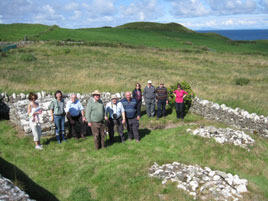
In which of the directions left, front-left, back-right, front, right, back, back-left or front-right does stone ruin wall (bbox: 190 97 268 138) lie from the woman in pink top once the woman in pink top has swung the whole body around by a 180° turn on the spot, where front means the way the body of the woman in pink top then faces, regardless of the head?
right

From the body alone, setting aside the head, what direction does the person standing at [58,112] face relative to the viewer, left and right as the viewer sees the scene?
facing the viewer

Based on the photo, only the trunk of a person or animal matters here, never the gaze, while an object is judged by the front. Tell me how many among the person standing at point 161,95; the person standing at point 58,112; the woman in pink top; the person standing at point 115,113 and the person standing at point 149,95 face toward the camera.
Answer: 5

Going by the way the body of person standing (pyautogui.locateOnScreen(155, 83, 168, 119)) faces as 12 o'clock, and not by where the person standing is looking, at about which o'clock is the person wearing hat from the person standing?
The person wearing hat is roughly at 1 o'clock from the person standing.

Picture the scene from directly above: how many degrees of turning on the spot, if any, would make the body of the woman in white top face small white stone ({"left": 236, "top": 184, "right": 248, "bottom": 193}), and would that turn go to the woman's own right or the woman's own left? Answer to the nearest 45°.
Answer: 0° — they already face it

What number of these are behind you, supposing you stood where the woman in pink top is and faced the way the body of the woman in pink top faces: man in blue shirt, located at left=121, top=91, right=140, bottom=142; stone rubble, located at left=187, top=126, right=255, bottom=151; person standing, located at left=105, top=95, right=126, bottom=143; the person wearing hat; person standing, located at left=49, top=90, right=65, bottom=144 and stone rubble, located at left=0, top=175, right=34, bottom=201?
0

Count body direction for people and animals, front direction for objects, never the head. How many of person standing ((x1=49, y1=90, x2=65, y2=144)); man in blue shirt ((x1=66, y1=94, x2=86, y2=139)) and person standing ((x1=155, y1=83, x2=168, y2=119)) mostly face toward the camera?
3

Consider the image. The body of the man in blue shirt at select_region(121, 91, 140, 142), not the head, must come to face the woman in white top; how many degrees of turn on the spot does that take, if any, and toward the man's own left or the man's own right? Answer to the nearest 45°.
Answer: approximately 90° to the man's own right

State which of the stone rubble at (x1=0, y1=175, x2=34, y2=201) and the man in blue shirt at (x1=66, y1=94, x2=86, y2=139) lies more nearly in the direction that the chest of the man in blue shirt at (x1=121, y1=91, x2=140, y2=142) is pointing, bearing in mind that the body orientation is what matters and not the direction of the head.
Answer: the stone rubble

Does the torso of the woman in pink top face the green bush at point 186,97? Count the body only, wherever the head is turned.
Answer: no

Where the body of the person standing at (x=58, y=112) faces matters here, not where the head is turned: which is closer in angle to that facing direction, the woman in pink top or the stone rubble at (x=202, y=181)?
the stone rubble

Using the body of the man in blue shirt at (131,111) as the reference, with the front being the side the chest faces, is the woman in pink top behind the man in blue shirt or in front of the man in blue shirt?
behind

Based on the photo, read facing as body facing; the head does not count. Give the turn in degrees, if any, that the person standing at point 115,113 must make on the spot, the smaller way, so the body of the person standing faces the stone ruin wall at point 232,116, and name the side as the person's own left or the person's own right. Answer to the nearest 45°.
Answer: approximately 135° to the person's own left

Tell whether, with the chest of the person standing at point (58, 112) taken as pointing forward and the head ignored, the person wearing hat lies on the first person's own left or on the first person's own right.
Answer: on the first person's own left

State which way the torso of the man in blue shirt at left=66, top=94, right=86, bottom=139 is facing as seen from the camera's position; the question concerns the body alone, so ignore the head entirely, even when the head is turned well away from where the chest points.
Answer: toward the camera

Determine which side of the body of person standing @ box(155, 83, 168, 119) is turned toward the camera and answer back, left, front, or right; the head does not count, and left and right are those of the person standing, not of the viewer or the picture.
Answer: front

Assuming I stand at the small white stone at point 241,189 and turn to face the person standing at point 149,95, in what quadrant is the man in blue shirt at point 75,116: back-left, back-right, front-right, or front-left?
front-left

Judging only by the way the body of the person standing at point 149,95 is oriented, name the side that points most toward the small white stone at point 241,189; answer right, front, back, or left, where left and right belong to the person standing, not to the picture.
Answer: front
